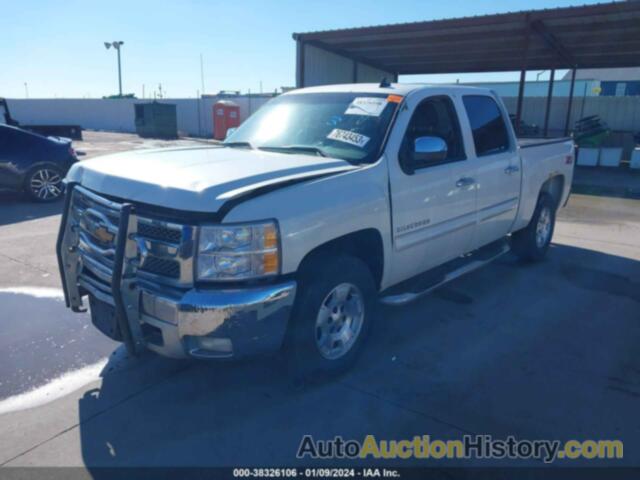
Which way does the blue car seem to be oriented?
to the viewer's left

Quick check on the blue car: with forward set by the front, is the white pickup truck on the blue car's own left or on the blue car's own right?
on the blue car's own left

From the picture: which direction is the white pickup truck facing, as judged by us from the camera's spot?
facing the viewer and to the left of the viewer

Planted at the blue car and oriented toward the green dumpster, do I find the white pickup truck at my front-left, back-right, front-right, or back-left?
back-right

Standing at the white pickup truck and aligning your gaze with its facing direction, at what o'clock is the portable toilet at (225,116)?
The portable toilet is roughly at 4 o'clock from the white pickup truck.

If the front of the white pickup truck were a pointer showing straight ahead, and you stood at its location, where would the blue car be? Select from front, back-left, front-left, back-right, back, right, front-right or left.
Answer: right

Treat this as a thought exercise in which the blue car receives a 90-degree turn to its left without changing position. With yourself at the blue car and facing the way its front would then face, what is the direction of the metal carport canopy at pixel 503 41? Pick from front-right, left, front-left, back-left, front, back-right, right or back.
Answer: left

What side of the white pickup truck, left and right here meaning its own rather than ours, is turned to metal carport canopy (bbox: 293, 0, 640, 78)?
back

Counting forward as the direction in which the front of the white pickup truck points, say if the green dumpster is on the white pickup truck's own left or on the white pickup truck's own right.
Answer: on the white pickup truck's own right

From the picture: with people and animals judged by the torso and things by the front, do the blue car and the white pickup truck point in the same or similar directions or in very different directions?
same or similar directions
